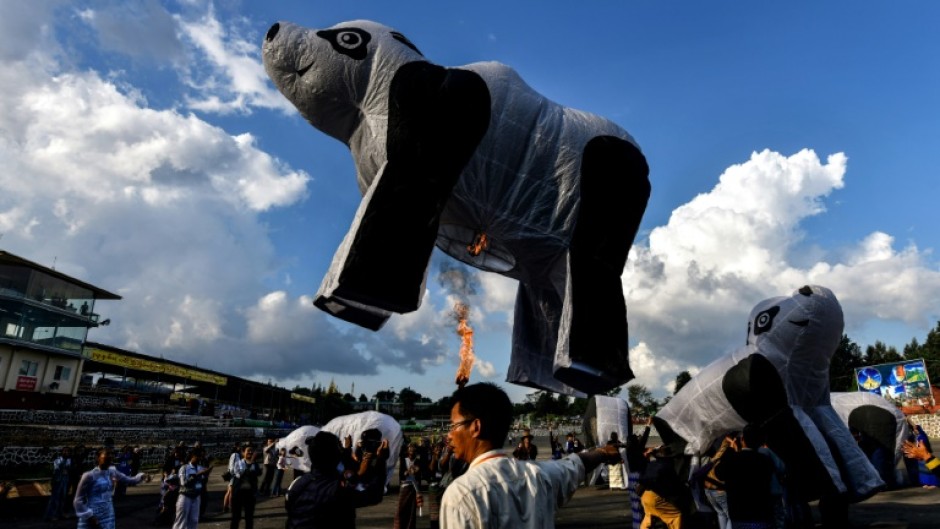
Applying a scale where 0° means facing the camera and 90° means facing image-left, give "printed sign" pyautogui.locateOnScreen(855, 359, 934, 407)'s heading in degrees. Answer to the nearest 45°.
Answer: approximately 0°

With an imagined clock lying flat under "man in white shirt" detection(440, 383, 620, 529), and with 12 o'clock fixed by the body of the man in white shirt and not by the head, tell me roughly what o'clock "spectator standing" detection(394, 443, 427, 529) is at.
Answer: The spectator standing is roughly at 1 o'clock from the man in white shirt.

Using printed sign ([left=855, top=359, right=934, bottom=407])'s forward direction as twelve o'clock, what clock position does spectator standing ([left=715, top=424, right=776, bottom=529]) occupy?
The spectator standing is roughly at 12 o'clock from the printed sign.

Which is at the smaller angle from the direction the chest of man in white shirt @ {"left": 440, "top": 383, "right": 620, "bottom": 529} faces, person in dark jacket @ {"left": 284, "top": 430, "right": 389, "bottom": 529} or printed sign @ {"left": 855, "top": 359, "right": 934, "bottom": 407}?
the person in dark jacket

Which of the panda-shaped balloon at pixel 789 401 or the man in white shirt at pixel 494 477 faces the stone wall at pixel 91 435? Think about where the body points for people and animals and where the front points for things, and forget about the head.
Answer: the man in white shirt

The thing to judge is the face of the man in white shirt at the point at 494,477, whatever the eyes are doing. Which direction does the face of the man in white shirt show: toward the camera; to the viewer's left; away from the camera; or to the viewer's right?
to the viewer's left

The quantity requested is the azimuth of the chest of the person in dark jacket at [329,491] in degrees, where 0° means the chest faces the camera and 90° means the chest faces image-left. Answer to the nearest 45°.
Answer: approximately 225°

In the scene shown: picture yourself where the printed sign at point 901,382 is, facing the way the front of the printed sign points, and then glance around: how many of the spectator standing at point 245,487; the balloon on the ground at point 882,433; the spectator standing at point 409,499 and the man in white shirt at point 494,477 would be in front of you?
4

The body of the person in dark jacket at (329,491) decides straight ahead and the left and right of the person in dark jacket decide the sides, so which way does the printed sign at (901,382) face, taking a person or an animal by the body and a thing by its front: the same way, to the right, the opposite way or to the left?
the opposite way

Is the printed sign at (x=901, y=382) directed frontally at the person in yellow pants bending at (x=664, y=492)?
yes
